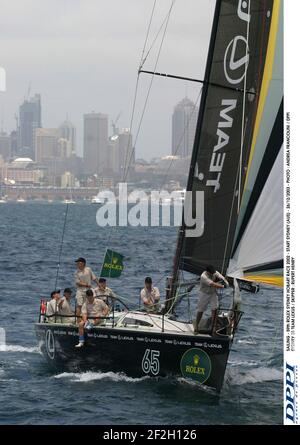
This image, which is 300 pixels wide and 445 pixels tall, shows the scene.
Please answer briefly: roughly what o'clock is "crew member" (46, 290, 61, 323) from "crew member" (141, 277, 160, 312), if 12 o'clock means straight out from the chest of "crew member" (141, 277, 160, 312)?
"crew member" (46, 290, 61, 323) is roughly at 3 o'clock from "crew member" (141, 277, 160, 312).

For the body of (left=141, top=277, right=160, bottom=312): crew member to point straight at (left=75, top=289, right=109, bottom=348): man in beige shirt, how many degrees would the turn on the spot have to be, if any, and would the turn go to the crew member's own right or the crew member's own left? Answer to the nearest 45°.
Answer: approximately 45° to the crew member's own right

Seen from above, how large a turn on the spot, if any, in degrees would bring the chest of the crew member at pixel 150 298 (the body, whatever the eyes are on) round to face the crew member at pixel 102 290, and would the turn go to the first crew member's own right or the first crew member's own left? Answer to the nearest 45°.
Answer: approximately 90° to the first crew member's own right

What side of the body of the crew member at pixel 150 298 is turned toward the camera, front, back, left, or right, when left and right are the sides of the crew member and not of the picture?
front

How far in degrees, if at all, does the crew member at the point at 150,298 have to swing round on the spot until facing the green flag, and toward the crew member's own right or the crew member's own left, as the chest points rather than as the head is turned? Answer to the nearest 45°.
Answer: approximately 90° to the crew member's own right
